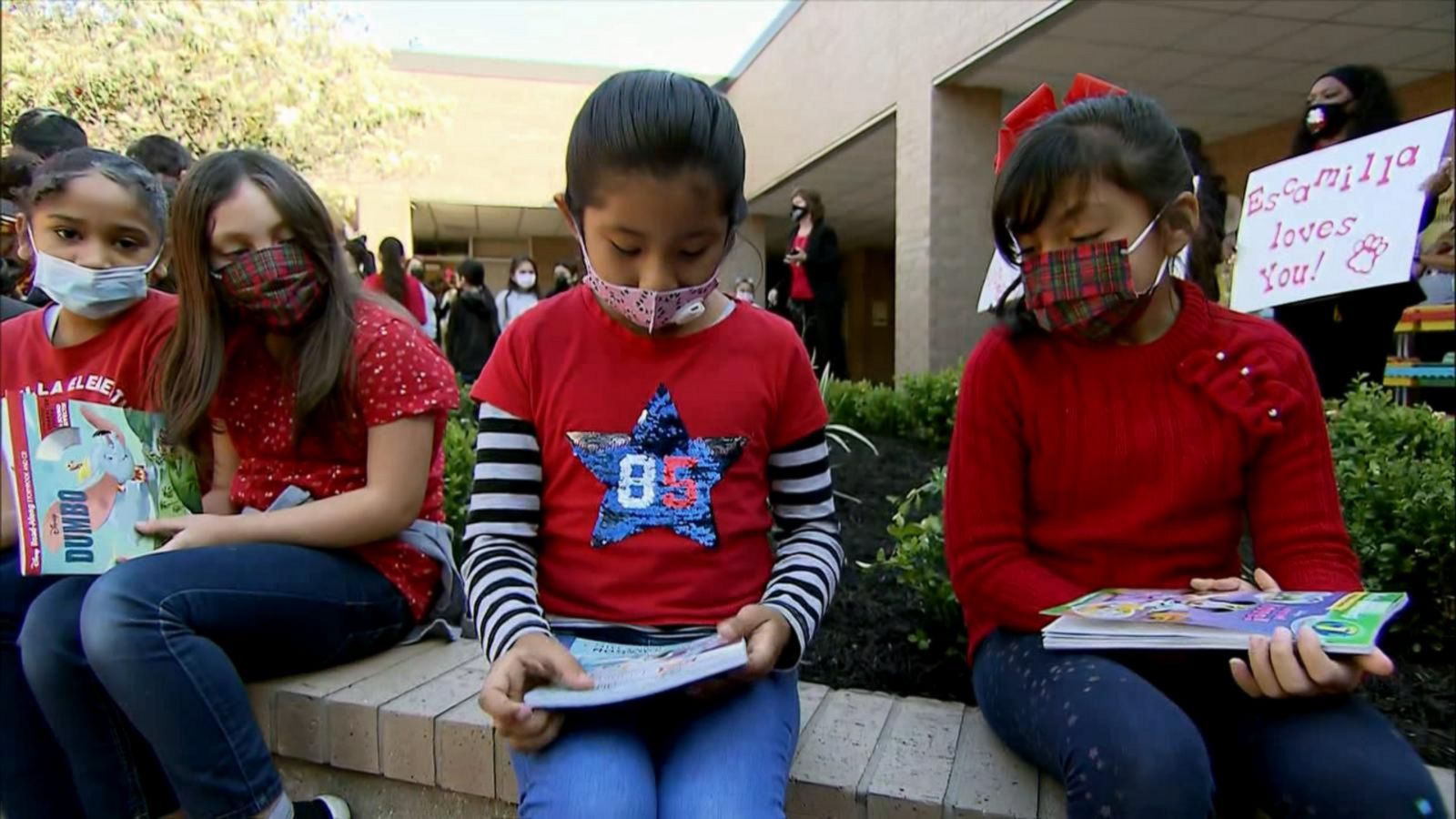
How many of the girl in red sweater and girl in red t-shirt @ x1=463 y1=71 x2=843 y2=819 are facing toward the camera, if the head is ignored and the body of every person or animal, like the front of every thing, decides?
2

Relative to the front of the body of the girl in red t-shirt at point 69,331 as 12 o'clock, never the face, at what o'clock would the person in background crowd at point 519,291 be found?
The person in background crowd is roughly at 7 o'clock from the girl in red t-shirt.

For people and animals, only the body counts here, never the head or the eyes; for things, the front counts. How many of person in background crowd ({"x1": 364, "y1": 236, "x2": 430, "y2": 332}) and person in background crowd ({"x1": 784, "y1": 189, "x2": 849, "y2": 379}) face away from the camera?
1

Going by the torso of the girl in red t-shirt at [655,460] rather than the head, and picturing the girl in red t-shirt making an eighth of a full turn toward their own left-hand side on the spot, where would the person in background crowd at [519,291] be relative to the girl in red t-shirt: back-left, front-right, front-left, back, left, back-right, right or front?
back-left

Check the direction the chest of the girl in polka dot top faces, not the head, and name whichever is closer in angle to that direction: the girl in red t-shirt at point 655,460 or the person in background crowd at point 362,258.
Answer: the girl in red t-shirt

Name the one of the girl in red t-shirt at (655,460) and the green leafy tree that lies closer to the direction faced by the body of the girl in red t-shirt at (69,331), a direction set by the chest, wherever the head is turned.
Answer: the girl in red t-shirt

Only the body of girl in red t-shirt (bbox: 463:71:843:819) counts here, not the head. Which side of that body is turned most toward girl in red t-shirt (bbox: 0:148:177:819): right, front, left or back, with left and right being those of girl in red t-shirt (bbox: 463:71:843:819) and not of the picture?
right

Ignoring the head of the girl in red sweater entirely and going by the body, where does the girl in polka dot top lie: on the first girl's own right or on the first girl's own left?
on the first girl's own right

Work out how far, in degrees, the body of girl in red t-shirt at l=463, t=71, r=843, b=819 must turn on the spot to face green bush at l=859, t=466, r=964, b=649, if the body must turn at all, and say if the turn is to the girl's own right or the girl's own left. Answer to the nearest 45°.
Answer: approximately 135° to the girl's own left

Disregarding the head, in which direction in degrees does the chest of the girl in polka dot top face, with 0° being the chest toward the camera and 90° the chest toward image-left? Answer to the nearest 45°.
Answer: approximately 45°

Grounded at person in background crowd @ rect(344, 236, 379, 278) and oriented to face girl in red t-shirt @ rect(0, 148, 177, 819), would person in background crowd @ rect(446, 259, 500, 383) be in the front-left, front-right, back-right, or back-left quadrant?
back-left

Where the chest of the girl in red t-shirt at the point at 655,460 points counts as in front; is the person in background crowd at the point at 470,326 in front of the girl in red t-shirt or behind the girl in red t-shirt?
behind
